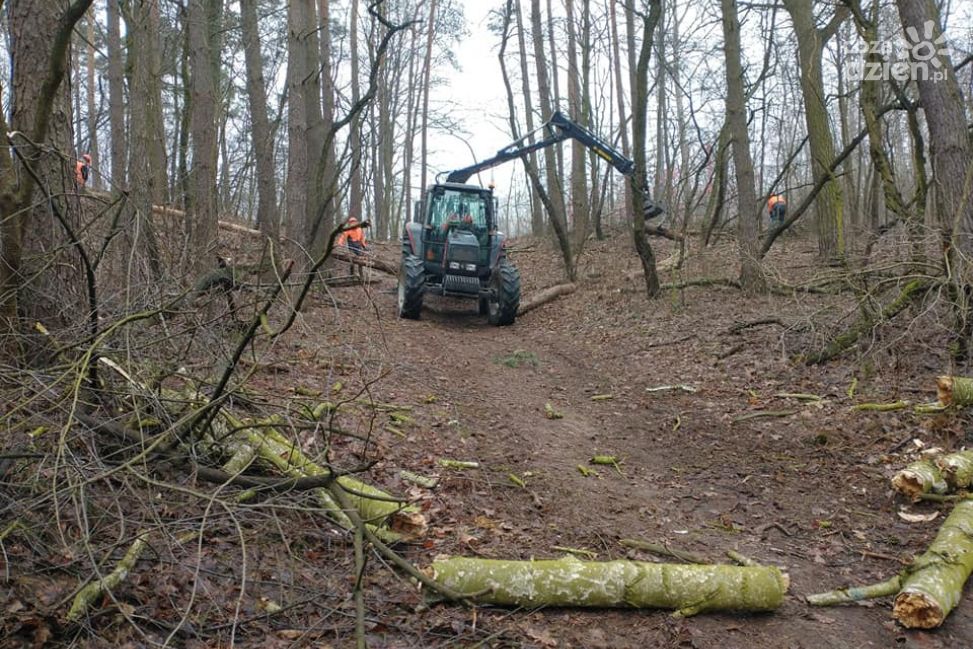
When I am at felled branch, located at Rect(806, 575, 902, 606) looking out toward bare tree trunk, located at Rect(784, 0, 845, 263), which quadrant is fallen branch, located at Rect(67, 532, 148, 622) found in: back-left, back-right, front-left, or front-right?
back-left

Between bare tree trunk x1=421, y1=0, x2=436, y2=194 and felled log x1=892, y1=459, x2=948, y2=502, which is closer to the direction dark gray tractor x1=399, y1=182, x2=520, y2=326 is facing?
the felled log

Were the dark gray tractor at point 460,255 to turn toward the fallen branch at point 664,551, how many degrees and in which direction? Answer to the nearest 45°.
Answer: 0° — it already faces it

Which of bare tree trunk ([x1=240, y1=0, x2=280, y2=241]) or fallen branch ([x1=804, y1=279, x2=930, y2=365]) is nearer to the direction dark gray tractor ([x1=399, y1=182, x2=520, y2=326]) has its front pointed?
the fallen branch

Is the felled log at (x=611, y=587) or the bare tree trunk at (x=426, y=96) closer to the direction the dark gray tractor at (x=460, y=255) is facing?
the felled log

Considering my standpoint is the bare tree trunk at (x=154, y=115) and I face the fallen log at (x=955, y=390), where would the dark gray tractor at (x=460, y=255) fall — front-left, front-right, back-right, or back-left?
front-left

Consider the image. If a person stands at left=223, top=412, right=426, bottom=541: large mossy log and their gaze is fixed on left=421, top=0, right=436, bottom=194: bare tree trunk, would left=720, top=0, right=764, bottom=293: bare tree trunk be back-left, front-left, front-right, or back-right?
front-right

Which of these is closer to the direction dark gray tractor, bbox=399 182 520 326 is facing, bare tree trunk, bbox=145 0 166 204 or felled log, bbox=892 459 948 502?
the felled log

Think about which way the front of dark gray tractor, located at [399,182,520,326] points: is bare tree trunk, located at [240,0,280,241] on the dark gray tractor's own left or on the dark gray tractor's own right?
on the dark gray tractor's own right

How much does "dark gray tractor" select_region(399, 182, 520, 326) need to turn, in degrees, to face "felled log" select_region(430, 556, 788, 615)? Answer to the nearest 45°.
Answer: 0° — it already faces it

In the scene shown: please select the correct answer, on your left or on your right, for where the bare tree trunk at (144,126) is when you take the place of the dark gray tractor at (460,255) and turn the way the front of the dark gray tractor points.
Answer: on your right

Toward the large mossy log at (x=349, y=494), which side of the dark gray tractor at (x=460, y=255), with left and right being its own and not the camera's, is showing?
front

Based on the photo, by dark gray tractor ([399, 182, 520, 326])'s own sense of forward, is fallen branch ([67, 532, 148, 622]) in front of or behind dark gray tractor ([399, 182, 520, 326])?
in front

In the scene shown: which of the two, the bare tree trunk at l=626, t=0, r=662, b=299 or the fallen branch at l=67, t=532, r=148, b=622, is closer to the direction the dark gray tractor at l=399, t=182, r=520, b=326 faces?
the fallen branch

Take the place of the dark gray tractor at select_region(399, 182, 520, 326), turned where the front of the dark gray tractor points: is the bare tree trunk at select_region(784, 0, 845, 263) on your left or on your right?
on your left

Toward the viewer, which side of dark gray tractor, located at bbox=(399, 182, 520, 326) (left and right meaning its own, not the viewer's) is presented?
front

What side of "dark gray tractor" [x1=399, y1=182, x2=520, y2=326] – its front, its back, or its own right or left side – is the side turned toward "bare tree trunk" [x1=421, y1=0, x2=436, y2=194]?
back

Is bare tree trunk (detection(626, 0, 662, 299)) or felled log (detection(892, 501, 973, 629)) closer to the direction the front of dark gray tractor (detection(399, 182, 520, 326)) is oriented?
the felled log
